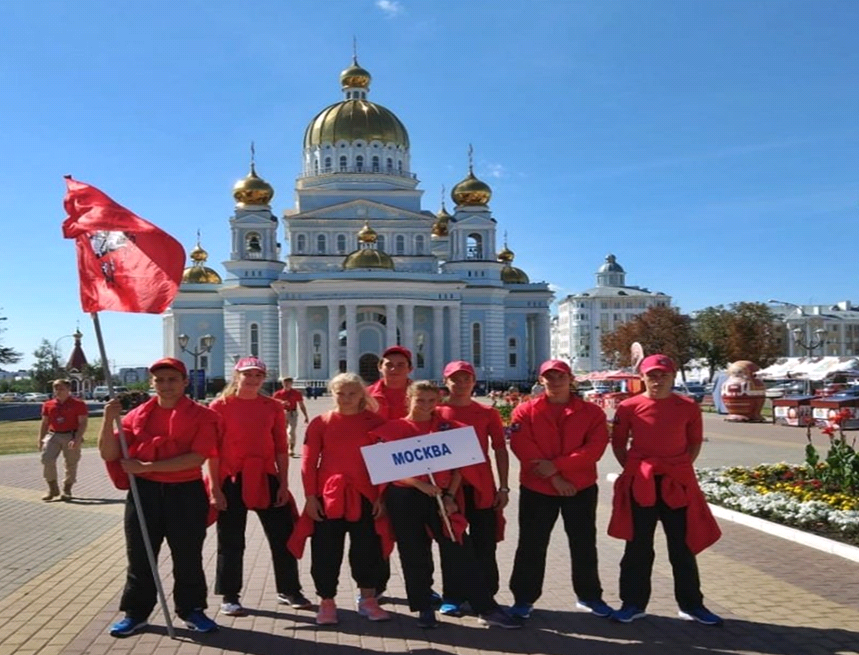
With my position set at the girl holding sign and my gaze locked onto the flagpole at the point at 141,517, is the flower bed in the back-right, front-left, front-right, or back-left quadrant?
back-right

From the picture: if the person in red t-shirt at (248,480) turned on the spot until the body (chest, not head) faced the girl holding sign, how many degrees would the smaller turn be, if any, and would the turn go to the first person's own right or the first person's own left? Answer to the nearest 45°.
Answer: approximately 45° to the first person's own left

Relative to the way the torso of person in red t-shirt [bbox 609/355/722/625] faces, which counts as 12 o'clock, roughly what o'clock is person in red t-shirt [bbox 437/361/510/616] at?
person in red t-shirt [bbox 437/361/510/616] is roughly at 3 o'clock from person in red t-shirt [bbox 609/355/722/625].

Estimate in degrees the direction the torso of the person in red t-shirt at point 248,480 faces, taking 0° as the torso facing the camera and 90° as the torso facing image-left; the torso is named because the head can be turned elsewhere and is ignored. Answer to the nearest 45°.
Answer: approximately 0°

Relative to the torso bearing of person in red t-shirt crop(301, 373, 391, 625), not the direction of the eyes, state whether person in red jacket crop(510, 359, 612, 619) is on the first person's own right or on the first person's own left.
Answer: on the first person's own left

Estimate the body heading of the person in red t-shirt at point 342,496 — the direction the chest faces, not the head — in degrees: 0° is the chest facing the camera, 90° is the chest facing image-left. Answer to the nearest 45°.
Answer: approximately 0°
